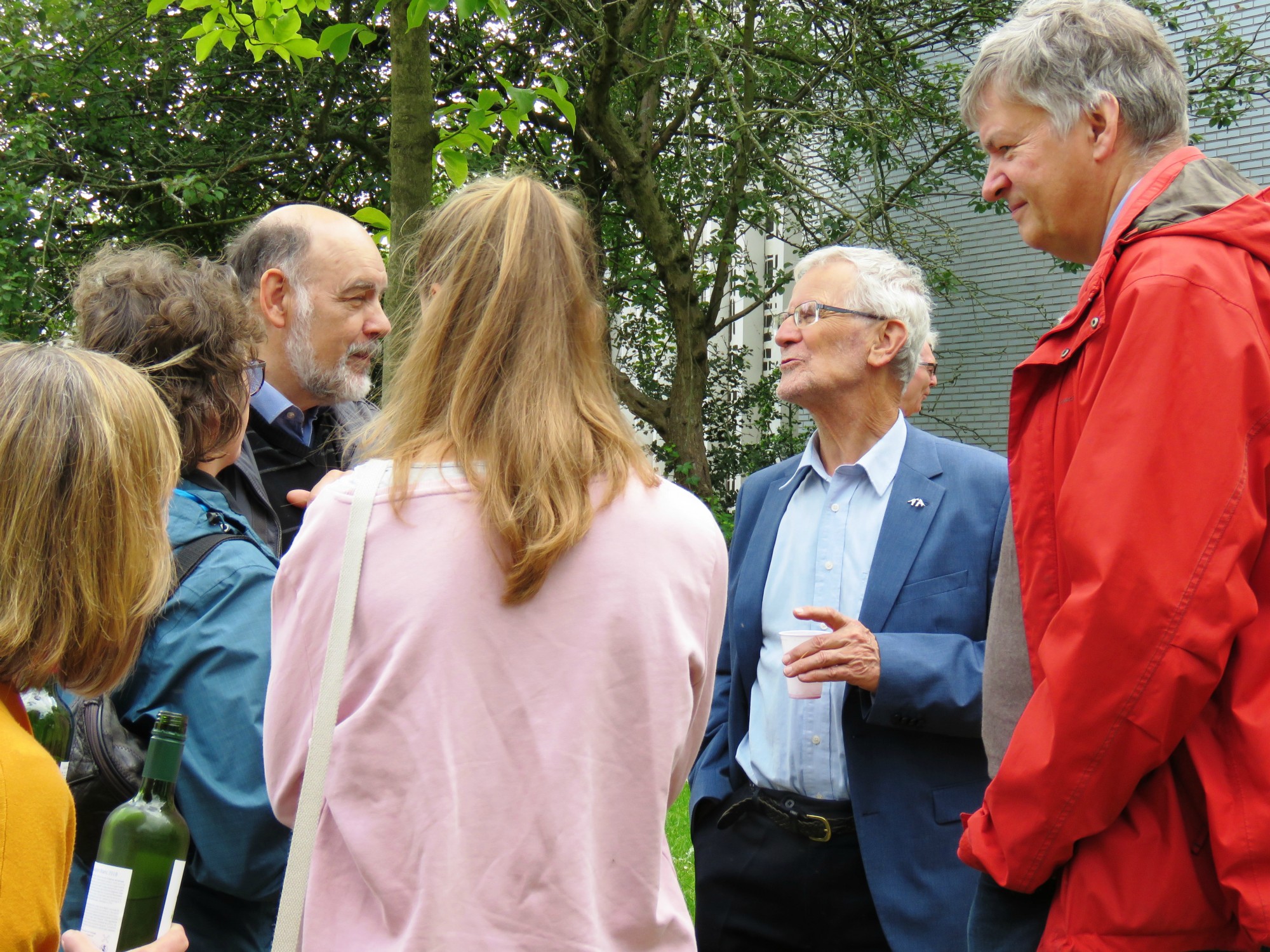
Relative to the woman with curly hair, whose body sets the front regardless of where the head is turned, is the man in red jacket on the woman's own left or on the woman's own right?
on the woman's own right

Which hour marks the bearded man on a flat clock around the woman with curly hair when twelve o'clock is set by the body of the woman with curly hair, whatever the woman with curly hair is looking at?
The bearded man is roughly at 11 o'clock from the woman with curly hair.

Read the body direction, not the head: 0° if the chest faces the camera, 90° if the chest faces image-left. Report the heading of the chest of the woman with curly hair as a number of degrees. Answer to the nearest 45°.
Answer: approximately 225°

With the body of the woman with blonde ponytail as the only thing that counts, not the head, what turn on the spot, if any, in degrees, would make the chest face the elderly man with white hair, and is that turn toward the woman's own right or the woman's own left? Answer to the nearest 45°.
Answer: approximately 45° to the woman's own right

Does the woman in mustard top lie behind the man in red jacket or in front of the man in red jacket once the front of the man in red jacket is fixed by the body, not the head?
in front

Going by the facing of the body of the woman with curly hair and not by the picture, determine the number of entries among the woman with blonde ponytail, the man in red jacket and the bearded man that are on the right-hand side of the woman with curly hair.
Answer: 2

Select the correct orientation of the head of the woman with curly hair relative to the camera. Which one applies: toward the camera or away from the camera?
away from the camera

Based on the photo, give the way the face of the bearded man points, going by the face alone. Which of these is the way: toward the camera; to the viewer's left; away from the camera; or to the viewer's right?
to the viewer's right

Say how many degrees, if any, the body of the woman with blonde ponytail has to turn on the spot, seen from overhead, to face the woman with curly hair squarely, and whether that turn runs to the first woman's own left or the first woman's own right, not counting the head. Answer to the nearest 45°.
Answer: approximately 45° to the first woman's own left

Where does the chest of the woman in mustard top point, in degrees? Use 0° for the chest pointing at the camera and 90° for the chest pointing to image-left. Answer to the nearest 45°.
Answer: approximately 225°

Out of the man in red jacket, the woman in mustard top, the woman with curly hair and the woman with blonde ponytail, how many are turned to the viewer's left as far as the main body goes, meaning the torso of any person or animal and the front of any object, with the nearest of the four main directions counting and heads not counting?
1

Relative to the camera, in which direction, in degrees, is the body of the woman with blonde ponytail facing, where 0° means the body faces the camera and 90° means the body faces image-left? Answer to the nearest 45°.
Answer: approximately 180°

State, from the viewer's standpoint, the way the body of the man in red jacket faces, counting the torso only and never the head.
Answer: to the viewer's left

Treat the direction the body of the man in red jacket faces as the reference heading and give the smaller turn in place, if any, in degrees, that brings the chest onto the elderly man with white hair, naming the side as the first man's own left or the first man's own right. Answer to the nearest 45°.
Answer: approximately 45° to the first man's own right

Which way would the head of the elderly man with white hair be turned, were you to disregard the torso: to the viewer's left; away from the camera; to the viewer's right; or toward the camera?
to the viewer's left
